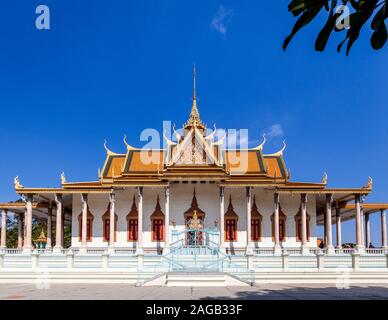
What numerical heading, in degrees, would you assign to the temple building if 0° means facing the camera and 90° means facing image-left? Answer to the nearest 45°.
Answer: approximately 0°
